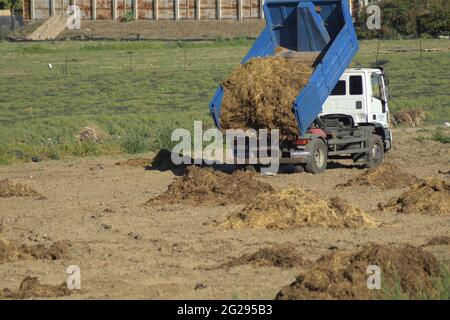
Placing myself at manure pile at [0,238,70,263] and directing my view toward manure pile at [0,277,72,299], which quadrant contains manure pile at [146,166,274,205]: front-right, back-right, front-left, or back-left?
back-left

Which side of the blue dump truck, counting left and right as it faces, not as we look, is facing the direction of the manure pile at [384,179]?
right

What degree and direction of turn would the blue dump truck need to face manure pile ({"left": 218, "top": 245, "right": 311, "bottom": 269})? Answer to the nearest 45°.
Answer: approximately 135° to its right

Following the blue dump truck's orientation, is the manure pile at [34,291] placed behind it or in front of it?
behind

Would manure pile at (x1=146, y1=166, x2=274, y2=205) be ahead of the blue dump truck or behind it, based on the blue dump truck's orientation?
behind

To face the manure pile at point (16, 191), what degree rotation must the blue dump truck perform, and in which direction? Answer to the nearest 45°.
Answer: approximately 180°

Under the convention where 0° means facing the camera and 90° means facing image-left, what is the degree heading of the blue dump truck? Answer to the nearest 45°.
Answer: approximately 225°

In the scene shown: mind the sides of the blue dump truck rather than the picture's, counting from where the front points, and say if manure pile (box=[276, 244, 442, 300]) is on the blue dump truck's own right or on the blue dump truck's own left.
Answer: on the blue dump truck's own right

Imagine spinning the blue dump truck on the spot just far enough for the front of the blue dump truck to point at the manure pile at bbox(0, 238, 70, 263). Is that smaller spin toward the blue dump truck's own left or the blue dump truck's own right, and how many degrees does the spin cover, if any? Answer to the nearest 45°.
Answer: approximately 180°

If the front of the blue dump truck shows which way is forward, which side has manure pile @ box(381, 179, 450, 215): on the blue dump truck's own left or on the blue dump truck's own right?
on the blue dump truck's own right
